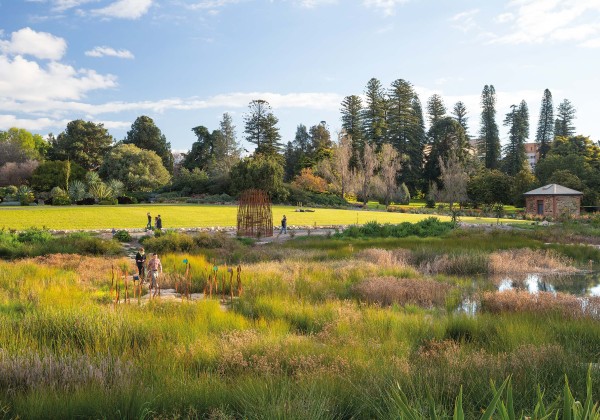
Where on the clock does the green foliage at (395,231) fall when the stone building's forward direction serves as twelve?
The green foliage is roughly at 11 o'clock from the stone building.

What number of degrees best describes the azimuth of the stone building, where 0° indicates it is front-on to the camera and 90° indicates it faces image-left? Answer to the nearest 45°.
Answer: approximately 45°

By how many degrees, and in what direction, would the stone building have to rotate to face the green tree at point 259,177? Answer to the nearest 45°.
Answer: approximately 45° to its right

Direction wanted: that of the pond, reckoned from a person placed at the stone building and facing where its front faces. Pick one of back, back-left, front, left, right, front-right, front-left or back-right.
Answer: front-left

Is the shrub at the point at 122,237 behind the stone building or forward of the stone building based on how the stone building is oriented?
forward

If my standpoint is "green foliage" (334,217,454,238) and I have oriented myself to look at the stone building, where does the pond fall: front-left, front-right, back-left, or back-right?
back-right
